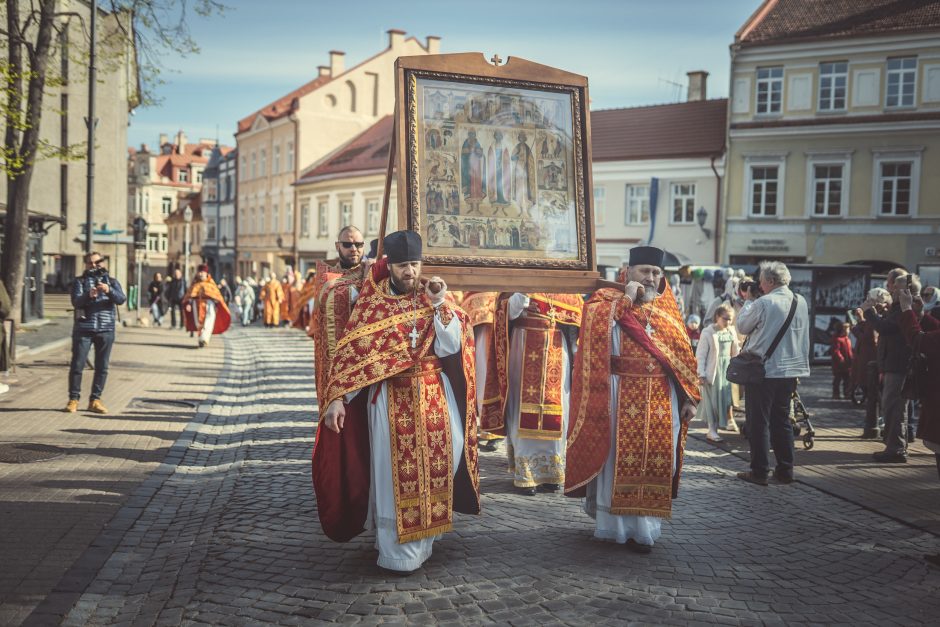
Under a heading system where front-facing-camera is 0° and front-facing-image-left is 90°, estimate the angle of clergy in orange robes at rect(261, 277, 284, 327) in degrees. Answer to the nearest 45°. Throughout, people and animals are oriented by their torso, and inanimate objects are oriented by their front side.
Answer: approximately 0°

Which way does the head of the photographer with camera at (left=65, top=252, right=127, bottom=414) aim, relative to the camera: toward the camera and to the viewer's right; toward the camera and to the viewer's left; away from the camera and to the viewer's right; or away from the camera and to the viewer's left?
toward the camera and to the viewer's right

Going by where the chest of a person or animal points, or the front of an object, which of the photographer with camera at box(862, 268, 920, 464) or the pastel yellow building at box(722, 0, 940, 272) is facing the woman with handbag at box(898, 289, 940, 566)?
the pastel yellow building

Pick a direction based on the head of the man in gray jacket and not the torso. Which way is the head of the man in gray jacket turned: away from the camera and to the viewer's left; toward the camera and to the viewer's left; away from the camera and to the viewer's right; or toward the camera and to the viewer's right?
away from the camera and to the viewer's left

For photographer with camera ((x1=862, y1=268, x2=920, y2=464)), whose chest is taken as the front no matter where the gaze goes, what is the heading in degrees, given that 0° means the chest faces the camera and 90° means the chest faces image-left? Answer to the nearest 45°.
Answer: approximately 90°

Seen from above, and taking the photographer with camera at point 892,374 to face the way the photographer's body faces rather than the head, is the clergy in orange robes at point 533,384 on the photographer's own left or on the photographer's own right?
on the photographer's own left

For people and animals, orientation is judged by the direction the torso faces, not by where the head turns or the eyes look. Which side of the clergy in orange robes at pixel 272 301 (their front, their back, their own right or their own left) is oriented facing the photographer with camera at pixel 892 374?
front

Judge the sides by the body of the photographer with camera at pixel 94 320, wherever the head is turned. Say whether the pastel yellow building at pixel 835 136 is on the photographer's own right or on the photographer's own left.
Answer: on the photographer's own left

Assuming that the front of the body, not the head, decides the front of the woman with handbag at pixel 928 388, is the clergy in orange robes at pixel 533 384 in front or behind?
in front

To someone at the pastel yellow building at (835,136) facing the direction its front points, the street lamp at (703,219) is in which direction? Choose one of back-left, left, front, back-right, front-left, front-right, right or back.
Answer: right
